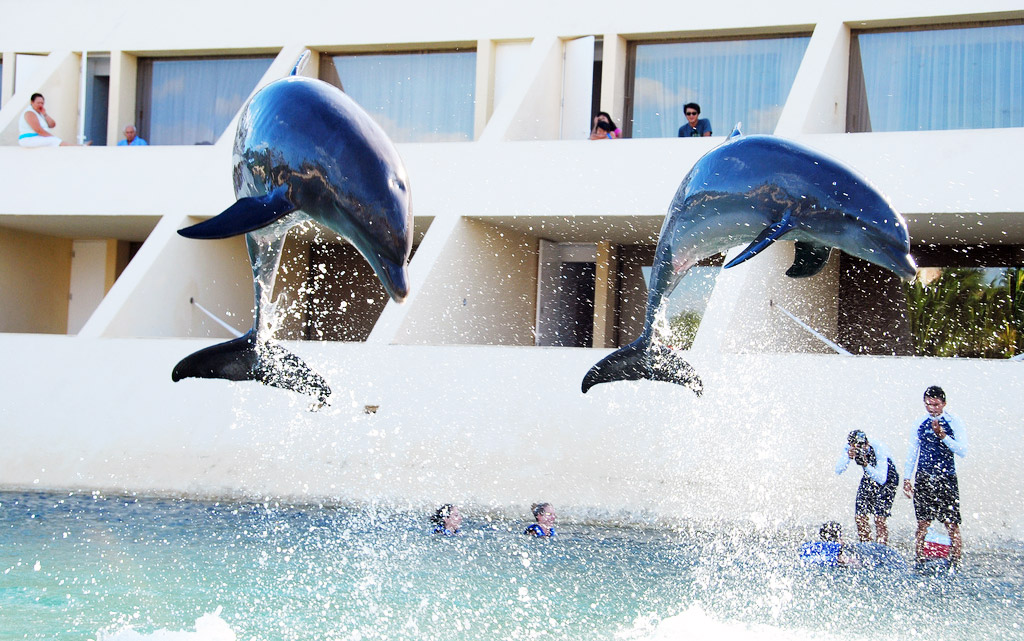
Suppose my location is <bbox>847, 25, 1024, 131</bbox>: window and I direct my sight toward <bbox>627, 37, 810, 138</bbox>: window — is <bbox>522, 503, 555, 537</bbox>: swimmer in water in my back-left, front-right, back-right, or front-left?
front-left

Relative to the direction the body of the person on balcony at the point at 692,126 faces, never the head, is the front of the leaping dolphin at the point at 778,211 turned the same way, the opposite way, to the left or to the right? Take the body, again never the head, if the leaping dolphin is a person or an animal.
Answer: to the left

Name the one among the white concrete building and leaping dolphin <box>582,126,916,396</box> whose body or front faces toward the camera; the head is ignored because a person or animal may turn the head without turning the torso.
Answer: the white concrete building

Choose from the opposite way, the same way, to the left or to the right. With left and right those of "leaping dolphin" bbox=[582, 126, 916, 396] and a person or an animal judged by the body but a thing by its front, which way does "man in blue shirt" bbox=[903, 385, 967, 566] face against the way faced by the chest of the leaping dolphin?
to the right

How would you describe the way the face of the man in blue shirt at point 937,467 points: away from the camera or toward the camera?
toward the camera

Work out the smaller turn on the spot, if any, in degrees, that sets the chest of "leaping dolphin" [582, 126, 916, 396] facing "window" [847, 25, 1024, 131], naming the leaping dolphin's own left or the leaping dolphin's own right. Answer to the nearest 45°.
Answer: approximately 90° to the leaping dolphin's own left

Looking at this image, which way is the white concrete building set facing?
toward the camera

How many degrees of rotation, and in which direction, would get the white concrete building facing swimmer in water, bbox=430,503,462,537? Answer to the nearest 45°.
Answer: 0° — it already faces them

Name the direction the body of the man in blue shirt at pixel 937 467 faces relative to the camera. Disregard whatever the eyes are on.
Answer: toward the camera

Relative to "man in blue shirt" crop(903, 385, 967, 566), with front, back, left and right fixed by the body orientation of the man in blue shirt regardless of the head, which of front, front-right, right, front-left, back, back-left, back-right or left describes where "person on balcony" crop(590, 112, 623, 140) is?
back-right

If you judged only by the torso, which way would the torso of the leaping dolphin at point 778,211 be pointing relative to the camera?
to the viewer's right

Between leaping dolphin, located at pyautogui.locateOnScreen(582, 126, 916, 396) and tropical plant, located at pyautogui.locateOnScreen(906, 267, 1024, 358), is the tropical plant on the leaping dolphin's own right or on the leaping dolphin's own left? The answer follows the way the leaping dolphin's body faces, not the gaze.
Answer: on the leaping dolphin's own left

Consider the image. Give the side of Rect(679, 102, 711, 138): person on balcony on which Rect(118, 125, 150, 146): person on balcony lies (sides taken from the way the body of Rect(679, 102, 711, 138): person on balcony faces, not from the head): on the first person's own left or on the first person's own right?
on the first person's own right

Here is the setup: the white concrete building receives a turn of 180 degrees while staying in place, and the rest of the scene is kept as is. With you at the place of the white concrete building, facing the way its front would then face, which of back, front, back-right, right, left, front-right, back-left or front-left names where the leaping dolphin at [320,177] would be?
back
